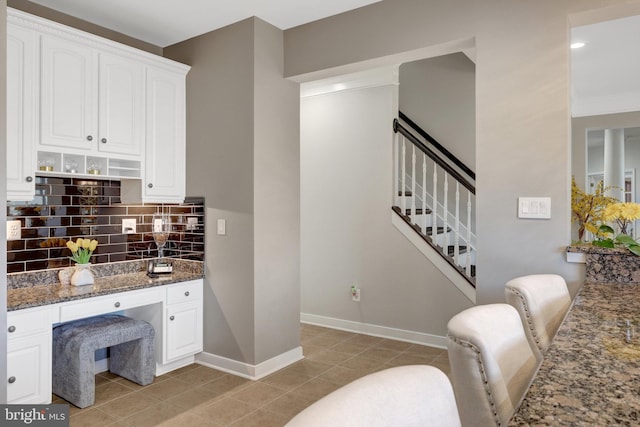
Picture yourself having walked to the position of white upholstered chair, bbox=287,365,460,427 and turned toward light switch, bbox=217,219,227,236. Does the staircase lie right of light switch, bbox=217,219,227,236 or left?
right

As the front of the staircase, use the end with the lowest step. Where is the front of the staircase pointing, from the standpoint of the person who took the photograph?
facing the viewer and to the right of the viewer

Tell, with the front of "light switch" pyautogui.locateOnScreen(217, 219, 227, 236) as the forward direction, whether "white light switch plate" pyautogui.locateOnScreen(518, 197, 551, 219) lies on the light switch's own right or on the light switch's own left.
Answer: on the light switch's own left

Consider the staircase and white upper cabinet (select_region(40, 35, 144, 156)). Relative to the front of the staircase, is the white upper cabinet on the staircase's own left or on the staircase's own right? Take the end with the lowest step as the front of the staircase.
on the staircase's own right

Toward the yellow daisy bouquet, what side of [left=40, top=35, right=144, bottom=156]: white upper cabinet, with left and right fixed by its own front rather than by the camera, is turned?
front
